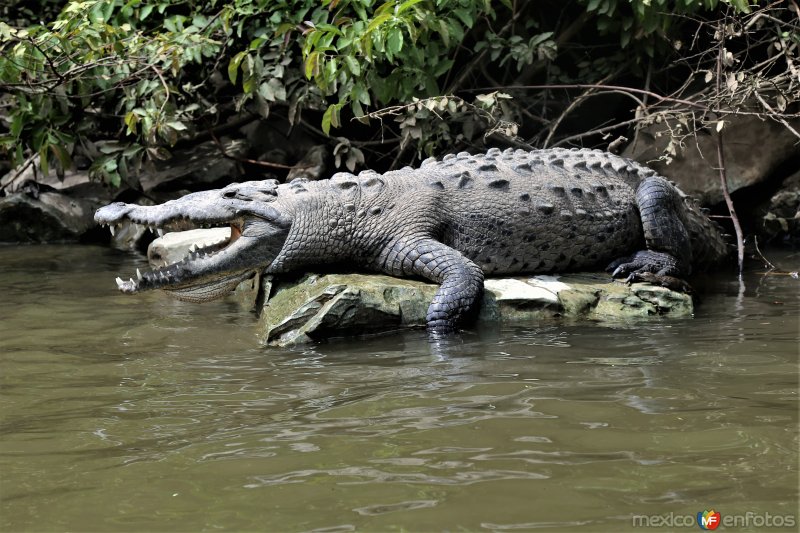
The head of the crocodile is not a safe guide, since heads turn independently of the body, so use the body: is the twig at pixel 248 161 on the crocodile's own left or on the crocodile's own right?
on the crocodile's own right

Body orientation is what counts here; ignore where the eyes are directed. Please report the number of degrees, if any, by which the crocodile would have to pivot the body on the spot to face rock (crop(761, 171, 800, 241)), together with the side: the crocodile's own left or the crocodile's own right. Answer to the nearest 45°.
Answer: approximately 135° to the crocodile's own right

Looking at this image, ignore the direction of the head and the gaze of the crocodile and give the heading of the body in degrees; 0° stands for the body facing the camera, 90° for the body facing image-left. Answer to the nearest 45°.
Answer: approximately 90°

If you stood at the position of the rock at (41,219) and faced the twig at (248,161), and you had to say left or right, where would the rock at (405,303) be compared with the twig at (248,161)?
right

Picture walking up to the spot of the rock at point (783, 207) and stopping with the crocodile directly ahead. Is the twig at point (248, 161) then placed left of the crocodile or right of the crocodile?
right

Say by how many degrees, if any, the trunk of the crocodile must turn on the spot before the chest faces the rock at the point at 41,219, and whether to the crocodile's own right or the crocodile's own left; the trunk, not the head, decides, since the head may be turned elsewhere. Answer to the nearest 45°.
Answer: approximately 45° to the crocodile's own right

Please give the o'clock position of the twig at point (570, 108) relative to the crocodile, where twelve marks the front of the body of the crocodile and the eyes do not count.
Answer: The twig is roughly at 4 o'clock from the crocodile.

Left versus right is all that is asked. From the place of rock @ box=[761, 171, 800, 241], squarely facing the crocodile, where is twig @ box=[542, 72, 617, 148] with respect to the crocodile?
right

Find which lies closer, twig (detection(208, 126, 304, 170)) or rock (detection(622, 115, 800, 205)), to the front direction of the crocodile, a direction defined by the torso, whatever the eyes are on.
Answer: the twig

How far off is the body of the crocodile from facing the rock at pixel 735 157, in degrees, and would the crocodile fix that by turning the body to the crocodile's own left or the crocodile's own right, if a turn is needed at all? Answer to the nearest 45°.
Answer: approximately 135° to the crocodile's own right

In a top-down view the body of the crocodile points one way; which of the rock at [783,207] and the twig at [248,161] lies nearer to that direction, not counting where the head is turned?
the twig
